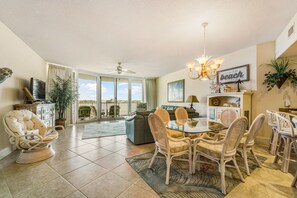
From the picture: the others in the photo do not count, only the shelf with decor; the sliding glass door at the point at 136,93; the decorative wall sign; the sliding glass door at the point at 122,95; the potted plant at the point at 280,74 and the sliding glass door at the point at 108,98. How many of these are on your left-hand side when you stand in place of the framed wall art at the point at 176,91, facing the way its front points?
3

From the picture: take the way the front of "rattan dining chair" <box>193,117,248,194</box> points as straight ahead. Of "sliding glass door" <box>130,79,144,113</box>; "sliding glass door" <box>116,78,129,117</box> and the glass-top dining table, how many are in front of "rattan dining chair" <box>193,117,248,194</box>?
3

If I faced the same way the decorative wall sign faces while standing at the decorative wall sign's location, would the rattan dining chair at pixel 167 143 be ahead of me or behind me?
ahead

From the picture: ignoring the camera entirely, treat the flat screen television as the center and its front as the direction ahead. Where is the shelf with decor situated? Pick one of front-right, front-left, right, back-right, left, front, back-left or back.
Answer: front

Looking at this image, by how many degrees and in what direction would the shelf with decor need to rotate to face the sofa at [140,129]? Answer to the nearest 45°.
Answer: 0° — it already faces it

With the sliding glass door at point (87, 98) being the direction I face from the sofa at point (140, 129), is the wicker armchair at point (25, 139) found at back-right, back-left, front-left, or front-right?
front-left

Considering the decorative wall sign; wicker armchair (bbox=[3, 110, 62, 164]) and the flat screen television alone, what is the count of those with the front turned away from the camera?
0

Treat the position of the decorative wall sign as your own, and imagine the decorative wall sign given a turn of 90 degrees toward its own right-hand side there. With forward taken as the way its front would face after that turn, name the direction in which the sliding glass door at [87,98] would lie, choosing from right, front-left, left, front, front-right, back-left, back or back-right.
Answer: front-left

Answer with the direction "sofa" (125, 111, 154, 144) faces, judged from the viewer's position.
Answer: facing away from the viewer and to the left of the viewer

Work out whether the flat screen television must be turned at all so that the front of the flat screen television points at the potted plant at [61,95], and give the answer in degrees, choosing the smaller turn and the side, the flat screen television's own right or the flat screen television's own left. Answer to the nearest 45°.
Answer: approximately 90° to the flat screen television's own left

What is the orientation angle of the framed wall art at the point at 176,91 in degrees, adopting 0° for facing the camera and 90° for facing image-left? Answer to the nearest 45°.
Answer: approximately 45°

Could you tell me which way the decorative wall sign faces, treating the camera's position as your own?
facing the viewer and to the left of the viewer

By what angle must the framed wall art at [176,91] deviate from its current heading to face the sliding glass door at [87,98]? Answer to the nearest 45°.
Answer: approximately 45° to its right

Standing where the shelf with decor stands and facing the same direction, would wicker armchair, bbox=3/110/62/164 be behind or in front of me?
in front

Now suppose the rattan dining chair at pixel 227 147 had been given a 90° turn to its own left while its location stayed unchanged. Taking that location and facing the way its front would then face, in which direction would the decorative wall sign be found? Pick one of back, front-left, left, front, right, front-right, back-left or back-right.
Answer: back-right

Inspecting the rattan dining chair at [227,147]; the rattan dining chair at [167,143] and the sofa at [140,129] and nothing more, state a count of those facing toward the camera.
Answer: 0

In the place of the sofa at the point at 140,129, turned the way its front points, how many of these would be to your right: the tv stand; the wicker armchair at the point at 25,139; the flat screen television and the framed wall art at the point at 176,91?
1

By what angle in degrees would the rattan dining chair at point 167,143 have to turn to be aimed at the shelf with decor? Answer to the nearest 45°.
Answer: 0° — it already faces it
